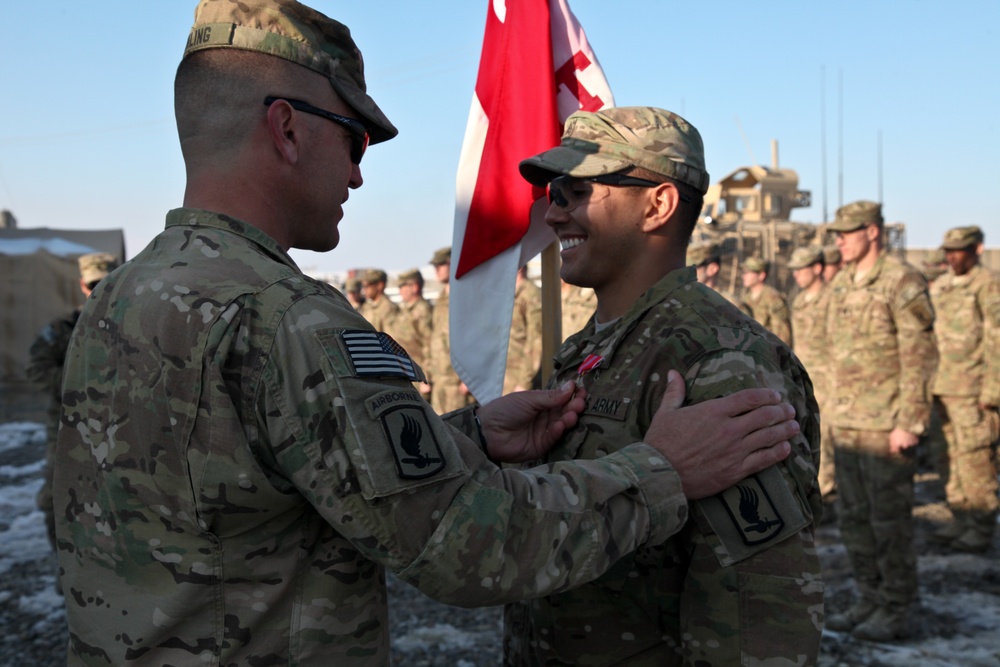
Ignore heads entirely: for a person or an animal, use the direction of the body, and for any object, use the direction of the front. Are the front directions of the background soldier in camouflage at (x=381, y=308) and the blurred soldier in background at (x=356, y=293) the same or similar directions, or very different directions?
same or similar directions

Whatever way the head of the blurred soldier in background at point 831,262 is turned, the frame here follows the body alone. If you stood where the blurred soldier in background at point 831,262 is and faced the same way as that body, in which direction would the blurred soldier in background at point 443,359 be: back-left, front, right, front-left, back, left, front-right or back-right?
front-right

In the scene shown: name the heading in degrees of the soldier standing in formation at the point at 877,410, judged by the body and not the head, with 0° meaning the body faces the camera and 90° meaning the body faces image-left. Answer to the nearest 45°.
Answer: approximately 45°

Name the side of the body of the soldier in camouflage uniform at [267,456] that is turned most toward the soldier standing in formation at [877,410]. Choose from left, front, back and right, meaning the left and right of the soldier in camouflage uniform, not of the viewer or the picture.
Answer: front

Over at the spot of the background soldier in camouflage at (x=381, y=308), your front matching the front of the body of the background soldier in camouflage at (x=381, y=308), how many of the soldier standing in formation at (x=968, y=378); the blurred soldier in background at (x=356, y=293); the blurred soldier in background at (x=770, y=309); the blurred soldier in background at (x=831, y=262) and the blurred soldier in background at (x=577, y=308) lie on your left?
4

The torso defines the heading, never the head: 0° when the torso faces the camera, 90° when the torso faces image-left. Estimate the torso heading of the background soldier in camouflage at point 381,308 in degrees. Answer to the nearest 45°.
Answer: approximately 45°

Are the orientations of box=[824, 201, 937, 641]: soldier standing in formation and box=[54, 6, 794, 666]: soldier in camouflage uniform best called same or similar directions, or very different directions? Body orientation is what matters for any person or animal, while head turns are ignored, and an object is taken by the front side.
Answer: very different directions

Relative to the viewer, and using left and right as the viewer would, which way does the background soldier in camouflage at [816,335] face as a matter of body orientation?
facing the viewer and to the left of the viewer

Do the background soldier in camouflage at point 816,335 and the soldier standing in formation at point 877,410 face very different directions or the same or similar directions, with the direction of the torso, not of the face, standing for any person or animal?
same or similar directions

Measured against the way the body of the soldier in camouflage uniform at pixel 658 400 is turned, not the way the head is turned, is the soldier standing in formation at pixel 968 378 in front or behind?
behind

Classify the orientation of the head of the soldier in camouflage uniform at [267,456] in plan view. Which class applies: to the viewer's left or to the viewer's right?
to the viewer's right

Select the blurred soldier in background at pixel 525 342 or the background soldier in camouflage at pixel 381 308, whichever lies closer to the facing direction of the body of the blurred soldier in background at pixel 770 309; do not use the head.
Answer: the blurred soldier in background

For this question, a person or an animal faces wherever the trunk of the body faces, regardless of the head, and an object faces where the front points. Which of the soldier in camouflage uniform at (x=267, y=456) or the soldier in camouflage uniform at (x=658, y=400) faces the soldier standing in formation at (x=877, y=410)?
the soldier in camouflage uniform at (x=267, y=456)

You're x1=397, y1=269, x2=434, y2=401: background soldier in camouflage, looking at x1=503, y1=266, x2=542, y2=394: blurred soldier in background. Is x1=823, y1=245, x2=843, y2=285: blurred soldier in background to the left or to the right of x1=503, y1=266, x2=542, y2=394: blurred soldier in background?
left

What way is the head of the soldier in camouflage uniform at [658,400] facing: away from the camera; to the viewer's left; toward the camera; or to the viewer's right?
to the viewer's left

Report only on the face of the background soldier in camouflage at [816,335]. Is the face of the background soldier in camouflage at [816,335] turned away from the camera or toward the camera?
toward the camera

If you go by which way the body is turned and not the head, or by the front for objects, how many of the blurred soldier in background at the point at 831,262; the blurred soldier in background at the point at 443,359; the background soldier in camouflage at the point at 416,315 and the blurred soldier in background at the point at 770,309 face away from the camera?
0

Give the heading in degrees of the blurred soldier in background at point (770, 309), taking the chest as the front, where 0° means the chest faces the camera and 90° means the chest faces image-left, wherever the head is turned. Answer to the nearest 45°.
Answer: approximately 45°

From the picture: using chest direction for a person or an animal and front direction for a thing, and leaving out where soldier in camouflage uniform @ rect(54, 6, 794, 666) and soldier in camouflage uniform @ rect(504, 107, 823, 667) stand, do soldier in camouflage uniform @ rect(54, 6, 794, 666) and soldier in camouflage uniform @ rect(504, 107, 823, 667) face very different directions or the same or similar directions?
very different directions
